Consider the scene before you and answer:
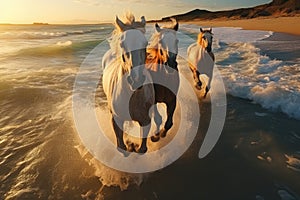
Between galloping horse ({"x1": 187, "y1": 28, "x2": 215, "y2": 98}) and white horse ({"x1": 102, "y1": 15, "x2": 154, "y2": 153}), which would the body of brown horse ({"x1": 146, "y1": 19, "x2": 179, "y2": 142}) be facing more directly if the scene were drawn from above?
the white horse

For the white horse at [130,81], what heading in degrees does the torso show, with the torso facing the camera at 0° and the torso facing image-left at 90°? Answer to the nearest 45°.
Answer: approximately 0°

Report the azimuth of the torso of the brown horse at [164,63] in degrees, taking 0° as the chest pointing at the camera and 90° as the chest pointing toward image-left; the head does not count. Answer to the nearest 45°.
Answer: approximately 0°

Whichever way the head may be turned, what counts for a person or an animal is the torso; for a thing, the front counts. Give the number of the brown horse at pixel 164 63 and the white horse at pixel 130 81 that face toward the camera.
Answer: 2

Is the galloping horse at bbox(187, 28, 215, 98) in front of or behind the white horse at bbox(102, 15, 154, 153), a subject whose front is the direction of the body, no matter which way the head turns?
behind

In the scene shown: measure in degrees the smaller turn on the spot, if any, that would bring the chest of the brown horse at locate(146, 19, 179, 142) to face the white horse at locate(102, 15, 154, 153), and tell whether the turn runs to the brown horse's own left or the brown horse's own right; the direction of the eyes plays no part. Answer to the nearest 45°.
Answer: approximately 45° to the brown horse's own right

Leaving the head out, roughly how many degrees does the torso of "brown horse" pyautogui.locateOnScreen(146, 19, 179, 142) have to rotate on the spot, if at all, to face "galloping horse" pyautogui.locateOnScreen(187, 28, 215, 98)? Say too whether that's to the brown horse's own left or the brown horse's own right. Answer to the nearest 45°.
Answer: approximately 135° to the brown horse's own left
